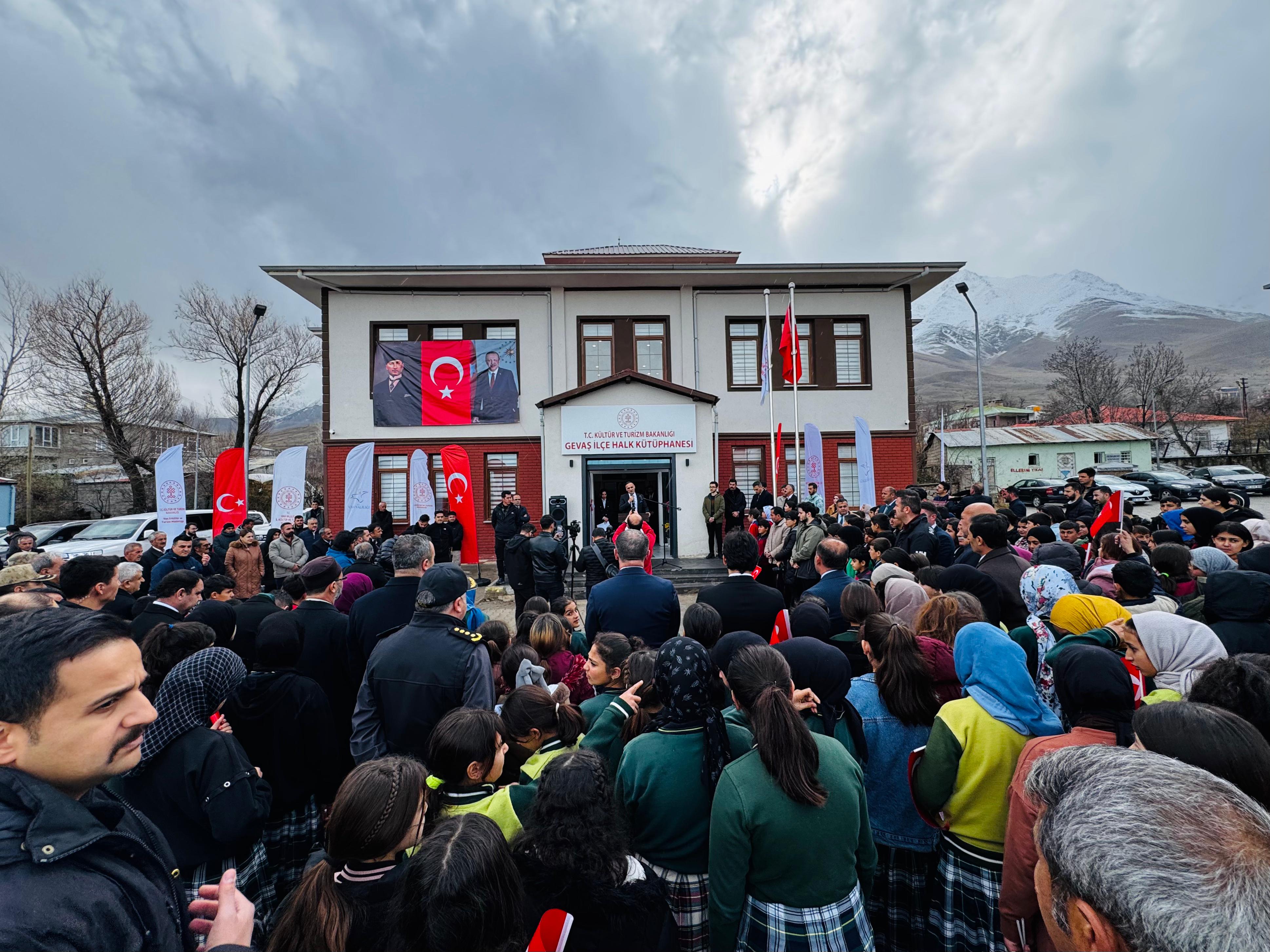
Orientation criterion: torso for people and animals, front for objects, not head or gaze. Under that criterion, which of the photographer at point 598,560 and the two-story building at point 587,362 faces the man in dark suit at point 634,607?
the two-story building

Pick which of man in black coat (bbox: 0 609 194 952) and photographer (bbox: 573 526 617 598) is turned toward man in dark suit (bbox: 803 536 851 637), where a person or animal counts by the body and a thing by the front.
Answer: the man in black coat

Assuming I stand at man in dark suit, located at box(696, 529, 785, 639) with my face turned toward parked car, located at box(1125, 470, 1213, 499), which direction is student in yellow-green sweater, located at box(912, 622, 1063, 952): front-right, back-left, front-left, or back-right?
back-right

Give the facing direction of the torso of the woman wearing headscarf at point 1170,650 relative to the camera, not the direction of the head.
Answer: to the viewer's left

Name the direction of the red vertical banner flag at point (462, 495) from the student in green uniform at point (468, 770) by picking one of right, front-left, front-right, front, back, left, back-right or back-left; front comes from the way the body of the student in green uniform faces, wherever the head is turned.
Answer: front-left

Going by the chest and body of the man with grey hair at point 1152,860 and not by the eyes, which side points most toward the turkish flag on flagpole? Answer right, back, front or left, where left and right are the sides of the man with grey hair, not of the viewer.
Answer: front

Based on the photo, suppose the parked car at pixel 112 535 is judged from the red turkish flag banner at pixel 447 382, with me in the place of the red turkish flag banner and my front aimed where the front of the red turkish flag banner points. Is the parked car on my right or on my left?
on my right

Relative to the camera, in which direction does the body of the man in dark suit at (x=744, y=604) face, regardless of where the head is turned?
away from the camera

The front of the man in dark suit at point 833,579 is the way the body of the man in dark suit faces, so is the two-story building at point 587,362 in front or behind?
in front

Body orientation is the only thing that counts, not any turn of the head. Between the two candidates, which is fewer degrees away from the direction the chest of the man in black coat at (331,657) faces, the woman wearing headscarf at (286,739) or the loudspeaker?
the loudspeaker

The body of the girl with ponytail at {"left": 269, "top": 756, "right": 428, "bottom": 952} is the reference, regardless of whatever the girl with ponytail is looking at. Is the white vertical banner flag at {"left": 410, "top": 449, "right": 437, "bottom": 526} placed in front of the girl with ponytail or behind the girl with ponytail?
in front

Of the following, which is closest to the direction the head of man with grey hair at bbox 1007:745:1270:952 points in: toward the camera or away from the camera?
away from the camera

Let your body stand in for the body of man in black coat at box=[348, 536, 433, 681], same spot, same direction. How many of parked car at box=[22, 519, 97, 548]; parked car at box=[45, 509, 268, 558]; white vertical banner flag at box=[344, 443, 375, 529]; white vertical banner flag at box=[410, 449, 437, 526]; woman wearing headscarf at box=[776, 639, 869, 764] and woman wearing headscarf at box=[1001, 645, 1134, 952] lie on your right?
2

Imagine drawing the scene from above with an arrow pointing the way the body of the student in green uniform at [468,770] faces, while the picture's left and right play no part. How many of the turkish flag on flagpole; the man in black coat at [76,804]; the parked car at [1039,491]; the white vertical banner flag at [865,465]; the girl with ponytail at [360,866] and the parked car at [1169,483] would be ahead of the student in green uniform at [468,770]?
4

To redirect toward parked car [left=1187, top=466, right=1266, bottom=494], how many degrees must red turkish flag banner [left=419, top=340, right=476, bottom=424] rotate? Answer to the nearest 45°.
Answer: approximately 90° to its left

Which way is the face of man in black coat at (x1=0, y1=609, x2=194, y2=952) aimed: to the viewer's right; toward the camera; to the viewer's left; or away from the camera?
to the viewer's right

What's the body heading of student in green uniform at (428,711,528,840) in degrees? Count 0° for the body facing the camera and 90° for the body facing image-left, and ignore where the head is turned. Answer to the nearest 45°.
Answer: approximately 225°

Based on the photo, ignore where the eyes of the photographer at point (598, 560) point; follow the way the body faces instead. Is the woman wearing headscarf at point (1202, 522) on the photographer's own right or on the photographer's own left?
on the photographer's own right

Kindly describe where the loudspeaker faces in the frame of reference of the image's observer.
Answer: facing the viewer

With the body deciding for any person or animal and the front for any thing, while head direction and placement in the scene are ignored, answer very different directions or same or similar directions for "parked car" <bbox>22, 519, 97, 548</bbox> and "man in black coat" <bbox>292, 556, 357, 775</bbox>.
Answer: very different directions

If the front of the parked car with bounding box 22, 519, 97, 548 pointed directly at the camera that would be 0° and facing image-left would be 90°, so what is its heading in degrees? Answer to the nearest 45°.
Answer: approximately 45°

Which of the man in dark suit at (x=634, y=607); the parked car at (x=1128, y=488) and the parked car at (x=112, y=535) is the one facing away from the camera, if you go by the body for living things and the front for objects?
the man in dark suit

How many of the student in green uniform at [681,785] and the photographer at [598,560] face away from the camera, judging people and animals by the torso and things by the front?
2
